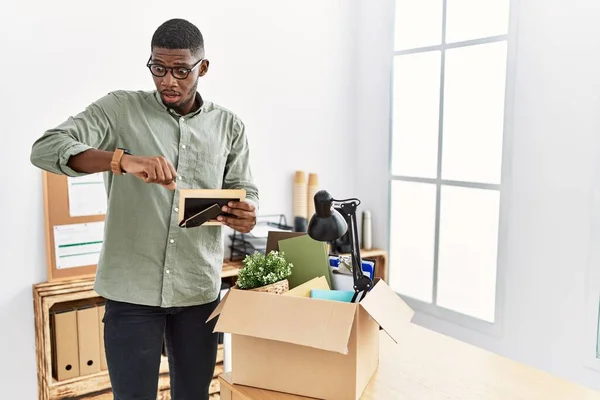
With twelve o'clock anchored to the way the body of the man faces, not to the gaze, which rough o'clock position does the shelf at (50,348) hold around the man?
The shelf is roughly at 5 o'clock from the man.

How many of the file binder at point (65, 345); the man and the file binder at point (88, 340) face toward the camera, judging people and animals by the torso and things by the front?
3

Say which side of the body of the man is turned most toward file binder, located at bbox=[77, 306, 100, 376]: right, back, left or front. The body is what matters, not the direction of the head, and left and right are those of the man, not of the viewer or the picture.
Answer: back

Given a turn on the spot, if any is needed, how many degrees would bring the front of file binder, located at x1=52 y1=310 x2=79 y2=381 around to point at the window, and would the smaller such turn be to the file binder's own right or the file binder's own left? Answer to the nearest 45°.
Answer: approximately 90° to the file binder's own left

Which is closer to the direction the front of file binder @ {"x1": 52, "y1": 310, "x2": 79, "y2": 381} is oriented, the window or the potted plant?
the potted plant

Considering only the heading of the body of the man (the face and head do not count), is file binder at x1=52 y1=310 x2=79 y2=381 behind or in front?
behind

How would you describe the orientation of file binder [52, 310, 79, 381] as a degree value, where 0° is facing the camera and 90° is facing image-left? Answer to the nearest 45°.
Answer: approximately 0°

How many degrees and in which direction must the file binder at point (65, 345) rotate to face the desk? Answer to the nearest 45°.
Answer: approximately 45° to its left

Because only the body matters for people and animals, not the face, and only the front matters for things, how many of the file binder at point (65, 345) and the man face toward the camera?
2
